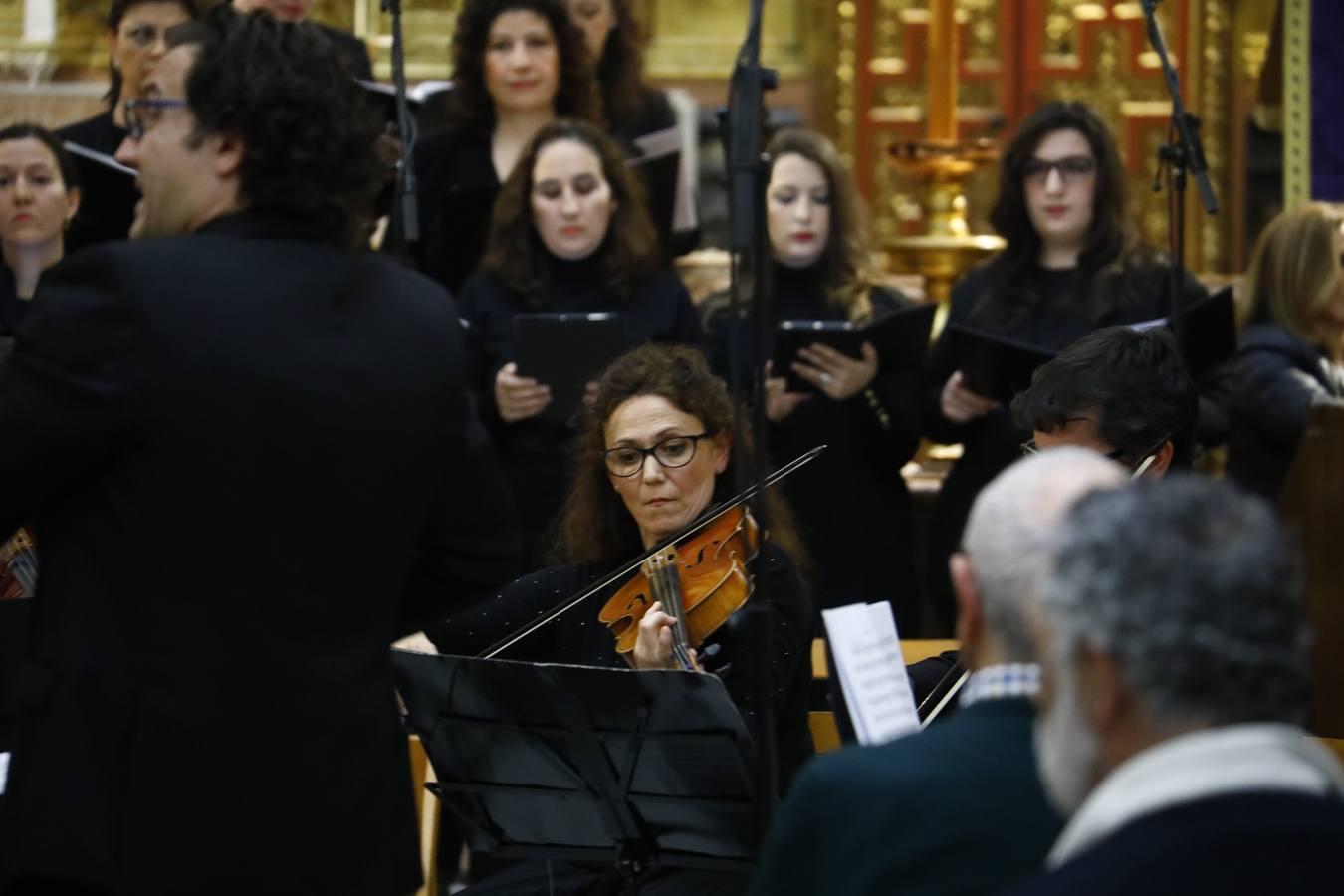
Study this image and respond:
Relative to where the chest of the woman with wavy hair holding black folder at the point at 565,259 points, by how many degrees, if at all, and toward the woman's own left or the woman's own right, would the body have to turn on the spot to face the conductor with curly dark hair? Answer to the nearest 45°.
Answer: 0° — they already face them

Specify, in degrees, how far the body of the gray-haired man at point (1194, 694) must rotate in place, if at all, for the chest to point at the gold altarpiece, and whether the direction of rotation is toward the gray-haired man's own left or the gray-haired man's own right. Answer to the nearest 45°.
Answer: approximately 45° to the gray-haired man's own right

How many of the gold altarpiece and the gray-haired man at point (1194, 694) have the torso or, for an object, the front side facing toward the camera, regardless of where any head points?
1

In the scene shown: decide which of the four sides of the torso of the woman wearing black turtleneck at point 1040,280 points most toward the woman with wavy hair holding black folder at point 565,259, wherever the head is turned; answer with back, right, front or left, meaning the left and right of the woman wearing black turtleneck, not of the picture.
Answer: right

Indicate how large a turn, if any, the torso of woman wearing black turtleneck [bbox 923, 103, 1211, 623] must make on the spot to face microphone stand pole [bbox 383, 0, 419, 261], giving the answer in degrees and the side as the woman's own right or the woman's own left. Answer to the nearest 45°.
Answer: approximately 45° to the woman's own right

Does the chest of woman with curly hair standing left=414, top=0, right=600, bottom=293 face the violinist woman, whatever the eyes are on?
yes

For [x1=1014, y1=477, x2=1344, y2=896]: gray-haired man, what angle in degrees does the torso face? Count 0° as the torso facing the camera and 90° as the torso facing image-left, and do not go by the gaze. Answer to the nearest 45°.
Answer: approximately 135°

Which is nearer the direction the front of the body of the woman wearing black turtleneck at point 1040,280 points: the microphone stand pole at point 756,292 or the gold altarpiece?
the microphone stand pole

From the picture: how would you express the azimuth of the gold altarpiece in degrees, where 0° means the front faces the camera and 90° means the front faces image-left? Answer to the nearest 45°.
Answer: approximately 0°

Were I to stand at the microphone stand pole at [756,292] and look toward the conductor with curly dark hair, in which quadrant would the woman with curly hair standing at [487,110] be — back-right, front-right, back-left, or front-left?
back-right

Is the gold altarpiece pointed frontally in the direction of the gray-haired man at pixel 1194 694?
yes
